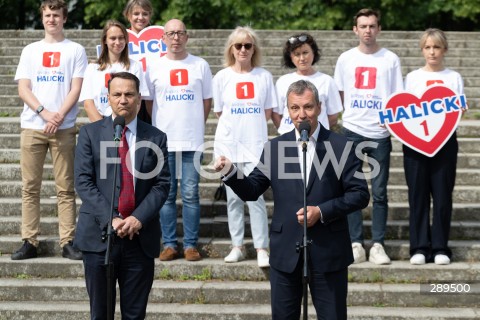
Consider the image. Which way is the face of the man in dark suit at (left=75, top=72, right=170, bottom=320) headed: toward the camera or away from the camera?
toward the camera

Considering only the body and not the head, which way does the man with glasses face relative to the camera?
toward the camera

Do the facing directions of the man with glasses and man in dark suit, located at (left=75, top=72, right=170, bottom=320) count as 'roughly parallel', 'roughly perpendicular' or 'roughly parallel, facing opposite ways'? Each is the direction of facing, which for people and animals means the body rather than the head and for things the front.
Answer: roughly parallel

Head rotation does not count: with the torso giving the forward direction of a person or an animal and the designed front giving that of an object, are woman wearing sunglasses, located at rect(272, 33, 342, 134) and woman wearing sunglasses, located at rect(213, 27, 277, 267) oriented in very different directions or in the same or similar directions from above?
same or similar directions

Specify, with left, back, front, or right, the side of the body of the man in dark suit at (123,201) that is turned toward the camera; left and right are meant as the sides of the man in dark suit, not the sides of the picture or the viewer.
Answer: front

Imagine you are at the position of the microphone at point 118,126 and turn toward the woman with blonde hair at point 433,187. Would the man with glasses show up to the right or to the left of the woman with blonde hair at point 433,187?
left

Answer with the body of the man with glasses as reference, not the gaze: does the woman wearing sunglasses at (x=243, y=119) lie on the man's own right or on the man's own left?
on the man's own left

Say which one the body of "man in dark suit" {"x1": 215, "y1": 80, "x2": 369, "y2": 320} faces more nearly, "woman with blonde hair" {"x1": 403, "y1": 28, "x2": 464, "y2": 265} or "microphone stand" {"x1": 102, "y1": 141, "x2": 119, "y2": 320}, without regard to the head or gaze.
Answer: the microphone stand

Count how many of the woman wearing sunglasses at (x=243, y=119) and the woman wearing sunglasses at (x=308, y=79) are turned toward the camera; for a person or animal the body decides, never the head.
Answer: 2

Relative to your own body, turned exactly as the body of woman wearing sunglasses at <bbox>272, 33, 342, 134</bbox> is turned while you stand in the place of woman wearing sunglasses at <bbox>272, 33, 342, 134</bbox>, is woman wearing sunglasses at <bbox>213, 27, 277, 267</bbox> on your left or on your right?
on your right

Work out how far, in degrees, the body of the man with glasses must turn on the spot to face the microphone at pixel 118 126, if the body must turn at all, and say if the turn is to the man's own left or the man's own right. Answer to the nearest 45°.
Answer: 0° — they already face it

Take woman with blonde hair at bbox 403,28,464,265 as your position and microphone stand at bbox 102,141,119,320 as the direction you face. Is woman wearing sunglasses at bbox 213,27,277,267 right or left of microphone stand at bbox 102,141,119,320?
right

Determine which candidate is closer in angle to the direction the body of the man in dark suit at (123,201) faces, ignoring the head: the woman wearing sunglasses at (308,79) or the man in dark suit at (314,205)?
the man in dark suit

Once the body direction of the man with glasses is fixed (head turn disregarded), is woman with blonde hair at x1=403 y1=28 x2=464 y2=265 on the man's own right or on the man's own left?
on the man's own left

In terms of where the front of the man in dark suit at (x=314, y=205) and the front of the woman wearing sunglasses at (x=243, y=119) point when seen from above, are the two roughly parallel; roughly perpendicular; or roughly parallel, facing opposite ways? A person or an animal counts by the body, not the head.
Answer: roughly parallel

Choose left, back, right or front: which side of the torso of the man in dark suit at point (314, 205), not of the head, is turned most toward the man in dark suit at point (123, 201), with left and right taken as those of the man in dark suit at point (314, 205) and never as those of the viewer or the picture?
right

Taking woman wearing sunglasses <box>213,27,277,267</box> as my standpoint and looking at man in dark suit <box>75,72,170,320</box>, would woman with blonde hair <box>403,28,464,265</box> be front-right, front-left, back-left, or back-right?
back-left

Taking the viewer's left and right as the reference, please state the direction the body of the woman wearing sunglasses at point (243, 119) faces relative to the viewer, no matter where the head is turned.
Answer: facing the viewer
